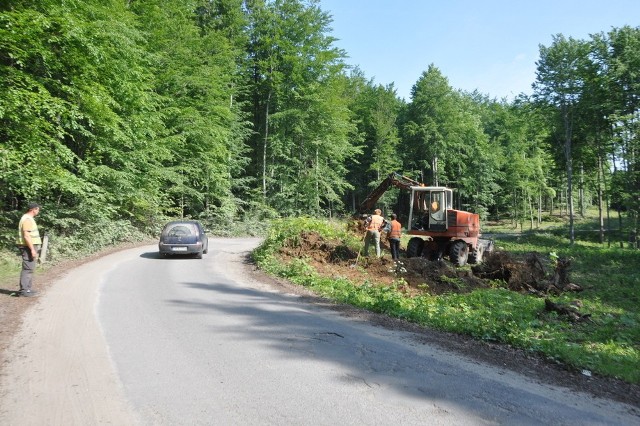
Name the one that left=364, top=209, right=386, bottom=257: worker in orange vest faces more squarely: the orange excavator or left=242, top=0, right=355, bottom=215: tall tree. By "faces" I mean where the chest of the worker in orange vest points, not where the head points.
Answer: the tall tree

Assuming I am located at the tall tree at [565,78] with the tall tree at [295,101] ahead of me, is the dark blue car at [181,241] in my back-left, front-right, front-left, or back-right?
front-left

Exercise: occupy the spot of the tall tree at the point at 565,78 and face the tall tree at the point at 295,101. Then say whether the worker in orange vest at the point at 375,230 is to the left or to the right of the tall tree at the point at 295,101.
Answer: left

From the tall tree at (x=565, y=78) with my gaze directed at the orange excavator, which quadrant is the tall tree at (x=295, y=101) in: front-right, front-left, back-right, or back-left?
front-right
